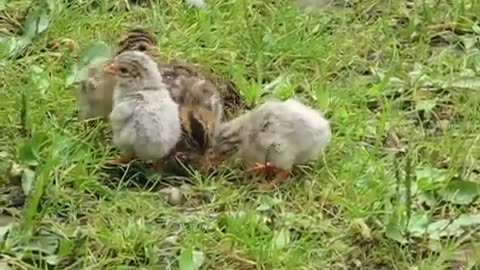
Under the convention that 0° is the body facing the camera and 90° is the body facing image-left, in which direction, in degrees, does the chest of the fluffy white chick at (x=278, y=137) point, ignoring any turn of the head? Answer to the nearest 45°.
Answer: approximately 90°

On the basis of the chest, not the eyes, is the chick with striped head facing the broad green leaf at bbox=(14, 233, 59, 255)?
no

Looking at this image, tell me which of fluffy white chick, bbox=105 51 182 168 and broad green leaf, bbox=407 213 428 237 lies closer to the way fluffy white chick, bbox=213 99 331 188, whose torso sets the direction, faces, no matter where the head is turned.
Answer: the fluffy white chick

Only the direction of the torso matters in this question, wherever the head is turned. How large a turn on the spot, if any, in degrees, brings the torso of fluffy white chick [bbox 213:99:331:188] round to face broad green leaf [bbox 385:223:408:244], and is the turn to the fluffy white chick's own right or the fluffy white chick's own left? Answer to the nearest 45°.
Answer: approximately 135° to the fluffy white chick's own left

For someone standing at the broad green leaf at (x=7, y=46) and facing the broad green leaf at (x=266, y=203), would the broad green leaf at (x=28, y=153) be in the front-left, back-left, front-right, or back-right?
front-right

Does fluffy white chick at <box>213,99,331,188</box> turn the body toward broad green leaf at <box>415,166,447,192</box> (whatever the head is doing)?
no

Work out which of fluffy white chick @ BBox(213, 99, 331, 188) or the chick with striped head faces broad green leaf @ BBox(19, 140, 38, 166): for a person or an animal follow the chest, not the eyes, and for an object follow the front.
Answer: the fluffy white chick

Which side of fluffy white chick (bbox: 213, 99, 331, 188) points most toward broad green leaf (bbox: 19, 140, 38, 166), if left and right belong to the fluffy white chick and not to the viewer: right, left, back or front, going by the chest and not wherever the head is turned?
front

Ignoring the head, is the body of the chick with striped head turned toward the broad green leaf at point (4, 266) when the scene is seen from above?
no
